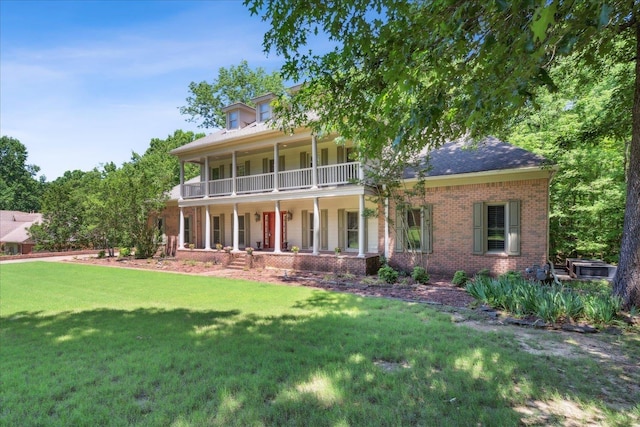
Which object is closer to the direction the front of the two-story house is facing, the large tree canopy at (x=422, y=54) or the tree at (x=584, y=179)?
the large tree canopy

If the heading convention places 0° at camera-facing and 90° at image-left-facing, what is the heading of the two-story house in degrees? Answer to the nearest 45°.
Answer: approximately 45°

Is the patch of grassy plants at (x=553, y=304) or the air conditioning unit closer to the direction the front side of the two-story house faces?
the patch of grassy plants

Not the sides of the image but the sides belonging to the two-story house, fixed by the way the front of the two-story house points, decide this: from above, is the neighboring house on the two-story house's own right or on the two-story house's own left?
on the two-story house's own right

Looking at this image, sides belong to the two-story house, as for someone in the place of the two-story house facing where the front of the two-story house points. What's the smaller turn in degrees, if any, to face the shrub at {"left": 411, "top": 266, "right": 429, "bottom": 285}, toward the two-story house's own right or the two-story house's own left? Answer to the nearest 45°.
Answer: approximately 90° to the two-story house's own left

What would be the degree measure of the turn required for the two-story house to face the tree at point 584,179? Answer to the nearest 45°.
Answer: approximately 135° to its left
